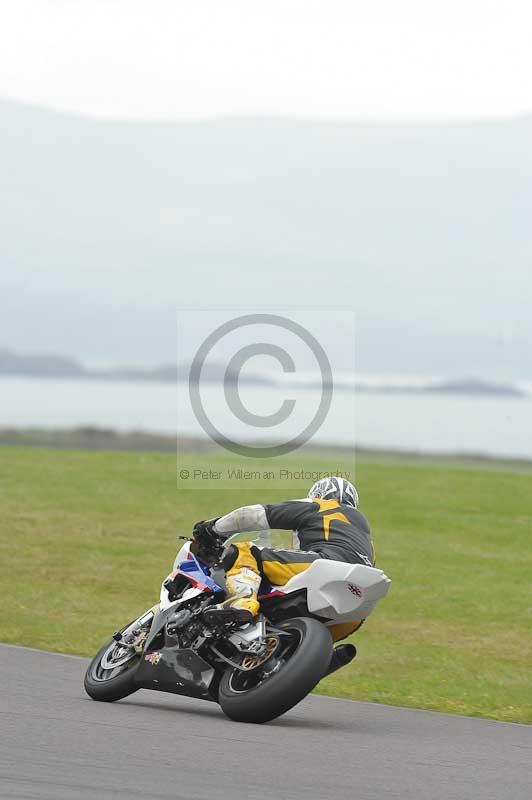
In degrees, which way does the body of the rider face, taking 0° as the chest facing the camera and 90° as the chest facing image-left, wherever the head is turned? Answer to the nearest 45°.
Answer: approximately 135°
